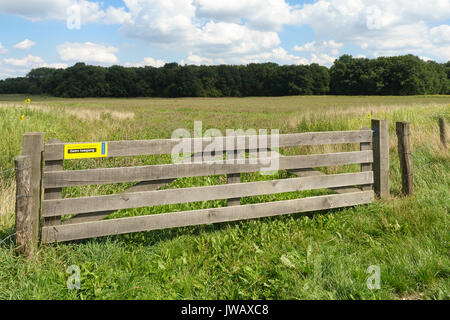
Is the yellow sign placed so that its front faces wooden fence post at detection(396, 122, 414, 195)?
no

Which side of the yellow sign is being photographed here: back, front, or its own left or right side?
front
